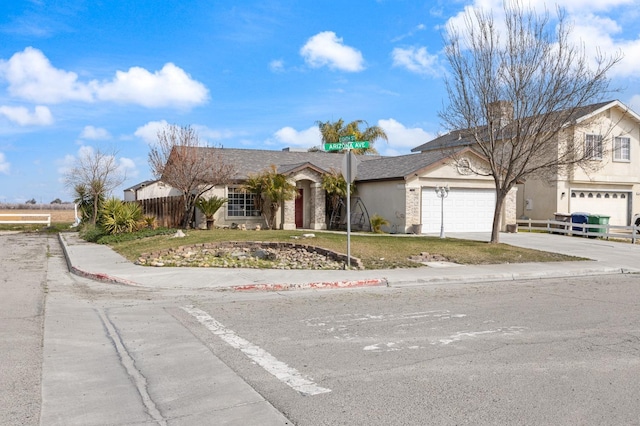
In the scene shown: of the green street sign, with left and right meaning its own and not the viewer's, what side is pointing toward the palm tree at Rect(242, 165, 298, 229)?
back

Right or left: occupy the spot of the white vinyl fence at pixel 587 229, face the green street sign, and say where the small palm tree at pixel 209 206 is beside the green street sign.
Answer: right

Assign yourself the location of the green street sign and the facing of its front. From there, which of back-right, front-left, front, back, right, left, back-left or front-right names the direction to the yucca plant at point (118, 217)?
back-right

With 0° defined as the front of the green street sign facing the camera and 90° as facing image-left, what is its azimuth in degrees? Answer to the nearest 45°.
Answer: approximately 0°

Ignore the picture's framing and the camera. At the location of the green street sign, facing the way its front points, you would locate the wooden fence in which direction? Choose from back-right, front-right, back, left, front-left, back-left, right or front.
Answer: back-right

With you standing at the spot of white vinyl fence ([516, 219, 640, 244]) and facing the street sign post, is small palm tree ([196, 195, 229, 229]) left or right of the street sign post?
right

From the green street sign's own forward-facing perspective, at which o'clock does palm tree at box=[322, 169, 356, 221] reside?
The palm tree is roughly at 6 o'clock from the green street sign.

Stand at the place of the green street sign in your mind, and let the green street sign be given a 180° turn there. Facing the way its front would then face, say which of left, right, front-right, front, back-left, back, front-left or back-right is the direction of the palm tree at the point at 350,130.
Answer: front

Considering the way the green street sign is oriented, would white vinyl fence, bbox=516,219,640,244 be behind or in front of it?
behind

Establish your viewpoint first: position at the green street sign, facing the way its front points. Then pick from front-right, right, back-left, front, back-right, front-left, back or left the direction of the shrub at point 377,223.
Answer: back

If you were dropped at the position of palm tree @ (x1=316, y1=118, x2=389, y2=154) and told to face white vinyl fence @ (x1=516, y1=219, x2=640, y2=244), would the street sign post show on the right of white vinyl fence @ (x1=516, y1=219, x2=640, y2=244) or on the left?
right

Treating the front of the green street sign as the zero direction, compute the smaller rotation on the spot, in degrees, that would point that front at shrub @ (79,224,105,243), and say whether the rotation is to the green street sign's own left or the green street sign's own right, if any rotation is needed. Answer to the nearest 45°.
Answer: approximately 135° to the green street sign's own right

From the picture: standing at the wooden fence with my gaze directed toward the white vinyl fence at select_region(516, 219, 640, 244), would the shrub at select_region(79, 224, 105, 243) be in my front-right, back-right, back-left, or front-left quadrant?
front-right
